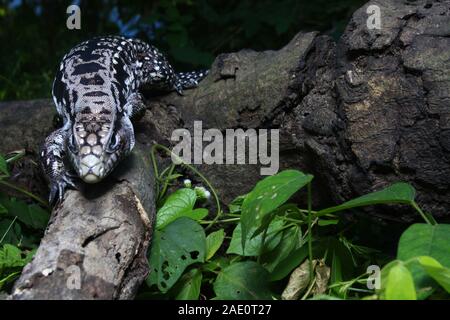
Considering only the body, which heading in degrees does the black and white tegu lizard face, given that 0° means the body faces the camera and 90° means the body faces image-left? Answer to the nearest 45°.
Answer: approximately 0°
